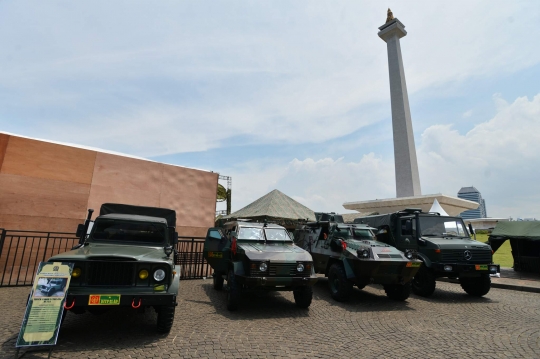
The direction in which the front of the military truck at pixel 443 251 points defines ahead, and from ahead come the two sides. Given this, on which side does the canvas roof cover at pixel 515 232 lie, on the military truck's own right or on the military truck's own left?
on the military truck's own left

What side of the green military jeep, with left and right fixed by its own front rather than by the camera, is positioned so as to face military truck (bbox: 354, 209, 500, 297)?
left

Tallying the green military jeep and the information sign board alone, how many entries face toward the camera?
2

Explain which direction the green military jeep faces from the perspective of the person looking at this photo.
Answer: facing the viewer

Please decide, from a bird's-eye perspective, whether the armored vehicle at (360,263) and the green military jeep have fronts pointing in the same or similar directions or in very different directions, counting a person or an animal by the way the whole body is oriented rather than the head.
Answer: same or similar directions

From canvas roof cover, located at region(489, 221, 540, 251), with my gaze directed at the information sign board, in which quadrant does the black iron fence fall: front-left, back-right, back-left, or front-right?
front-right

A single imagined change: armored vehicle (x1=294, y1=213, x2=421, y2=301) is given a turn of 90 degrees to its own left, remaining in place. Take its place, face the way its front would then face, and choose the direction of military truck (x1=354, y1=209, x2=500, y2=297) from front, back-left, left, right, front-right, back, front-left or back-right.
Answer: front

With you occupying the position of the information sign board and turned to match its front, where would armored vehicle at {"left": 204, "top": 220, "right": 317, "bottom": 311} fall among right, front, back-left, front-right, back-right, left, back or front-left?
left

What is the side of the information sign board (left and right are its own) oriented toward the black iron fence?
back

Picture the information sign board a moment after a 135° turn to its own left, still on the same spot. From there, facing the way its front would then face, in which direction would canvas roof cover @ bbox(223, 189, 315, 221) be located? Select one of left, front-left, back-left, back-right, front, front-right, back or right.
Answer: front

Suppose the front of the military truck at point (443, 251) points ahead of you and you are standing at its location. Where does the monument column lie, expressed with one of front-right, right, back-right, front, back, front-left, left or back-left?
back-left

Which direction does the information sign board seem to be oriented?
toward the camera

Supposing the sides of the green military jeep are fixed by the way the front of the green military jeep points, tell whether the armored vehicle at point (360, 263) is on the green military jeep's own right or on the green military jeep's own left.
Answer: on the green military jeep's own left

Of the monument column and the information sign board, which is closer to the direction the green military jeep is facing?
the information sign board

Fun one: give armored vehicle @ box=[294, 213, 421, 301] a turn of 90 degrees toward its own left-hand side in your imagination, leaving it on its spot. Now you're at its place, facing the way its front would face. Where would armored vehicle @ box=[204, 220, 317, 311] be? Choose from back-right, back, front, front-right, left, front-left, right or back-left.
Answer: back

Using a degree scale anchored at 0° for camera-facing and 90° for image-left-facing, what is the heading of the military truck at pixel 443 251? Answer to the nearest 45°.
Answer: approximately 315°

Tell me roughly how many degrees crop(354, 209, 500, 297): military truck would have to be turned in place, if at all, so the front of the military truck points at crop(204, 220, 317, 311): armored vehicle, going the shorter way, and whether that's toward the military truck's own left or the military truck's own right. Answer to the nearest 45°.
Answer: approximately 90° to the military truck's own right

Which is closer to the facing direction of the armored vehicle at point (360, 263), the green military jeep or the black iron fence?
the green military jeep

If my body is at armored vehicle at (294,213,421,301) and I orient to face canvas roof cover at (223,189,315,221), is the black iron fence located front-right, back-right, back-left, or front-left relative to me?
front-left
